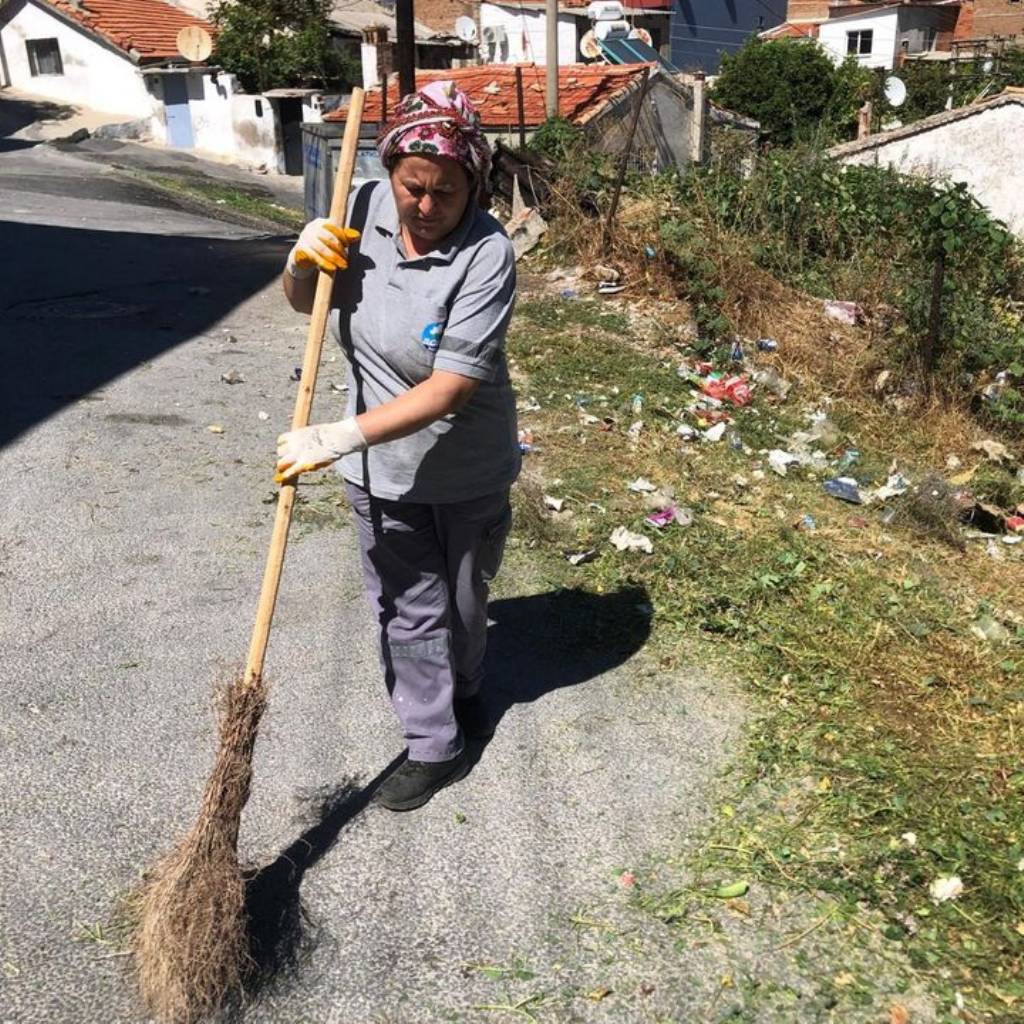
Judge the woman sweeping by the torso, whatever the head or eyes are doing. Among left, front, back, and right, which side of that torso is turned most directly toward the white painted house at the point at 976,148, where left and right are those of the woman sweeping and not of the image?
back

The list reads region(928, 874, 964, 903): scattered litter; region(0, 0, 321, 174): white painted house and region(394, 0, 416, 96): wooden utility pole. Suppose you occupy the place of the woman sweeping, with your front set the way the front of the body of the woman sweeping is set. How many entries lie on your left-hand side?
1

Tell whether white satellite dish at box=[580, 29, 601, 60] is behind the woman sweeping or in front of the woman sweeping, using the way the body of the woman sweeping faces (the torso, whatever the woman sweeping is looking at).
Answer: behind

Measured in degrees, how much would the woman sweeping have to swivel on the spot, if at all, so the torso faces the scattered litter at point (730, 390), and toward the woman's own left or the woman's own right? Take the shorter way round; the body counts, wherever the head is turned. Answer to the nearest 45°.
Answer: approximately 180°

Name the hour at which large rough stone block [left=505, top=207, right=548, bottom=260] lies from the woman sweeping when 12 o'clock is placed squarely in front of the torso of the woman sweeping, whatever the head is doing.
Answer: The large rough stone block is roughly at 5 o'clock from the woman sweeping.

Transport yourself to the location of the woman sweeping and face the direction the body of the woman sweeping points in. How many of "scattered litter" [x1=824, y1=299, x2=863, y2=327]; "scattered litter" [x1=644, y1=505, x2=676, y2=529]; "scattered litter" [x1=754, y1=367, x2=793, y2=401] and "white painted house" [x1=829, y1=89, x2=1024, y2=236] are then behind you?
4

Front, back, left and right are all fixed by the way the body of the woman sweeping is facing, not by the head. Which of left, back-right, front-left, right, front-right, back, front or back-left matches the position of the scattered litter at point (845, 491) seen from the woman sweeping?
back

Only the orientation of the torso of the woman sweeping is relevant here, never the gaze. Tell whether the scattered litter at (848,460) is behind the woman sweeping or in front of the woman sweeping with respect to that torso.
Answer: behind

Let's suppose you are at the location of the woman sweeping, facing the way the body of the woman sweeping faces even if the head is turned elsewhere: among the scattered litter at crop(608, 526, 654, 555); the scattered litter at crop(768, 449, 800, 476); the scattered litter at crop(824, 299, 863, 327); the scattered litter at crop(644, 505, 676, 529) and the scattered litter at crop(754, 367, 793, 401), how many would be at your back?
5

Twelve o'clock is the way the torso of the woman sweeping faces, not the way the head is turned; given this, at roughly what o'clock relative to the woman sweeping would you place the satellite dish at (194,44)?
The satellite dish is roughly at 4 o'clock from the woman sweeping.

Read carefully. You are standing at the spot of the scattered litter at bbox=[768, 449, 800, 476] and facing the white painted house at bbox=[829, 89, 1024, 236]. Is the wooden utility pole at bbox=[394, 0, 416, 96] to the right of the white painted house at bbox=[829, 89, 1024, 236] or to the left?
left

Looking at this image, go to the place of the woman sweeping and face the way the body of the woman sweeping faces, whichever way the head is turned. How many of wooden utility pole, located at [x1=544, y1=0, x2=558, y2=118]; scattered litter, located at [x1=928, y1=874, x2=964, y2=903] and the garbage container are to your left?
1

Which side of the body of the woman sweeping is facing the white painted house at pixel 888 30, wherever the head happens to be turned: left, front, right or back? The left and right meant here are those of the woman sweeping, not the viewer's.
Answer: back

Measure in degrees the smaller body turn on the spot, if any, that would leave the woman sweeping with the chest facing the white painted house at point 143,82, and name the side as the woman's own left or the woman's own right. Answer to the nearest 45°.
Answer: approximately 135° to the woman's own right

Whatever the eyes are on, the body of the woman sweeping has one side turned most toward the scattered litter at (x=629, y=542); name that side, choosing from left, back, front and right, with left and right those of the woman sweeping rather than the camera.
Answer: back

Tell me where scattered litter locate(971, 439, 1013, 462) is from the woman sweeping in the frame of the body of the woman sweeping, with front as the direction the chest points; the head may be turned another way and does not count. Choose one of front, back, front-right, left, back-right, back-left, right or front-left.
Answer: back

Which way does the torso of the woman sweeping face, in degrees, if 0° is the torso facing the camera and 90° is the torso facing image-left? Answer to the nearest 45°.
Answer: approximately 45°
